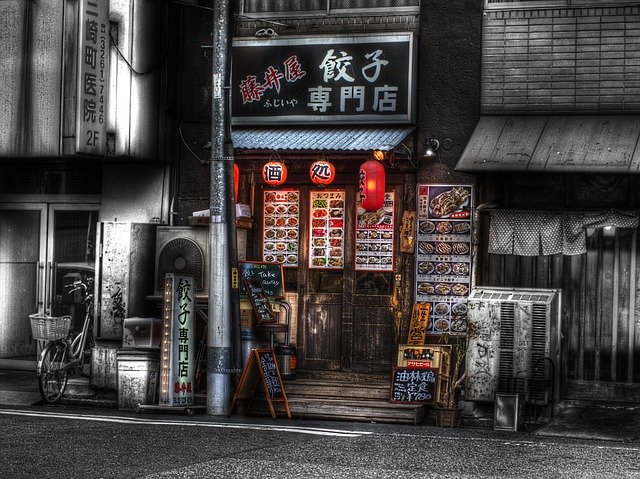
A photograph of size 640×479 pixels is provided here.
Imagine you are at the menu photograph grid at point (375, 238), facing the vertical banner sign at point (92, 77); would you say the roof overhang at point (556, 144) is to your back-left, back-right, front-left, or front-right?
back-left

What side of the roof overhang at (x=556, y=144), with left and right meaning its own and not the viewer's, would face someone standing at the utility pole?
right

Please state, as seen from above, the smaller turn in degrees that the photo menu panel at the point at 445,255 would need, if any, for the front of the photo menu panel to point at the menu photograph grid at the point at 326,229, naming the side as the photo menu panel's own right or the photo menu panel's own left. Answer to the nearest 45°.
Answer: approximately 90° to the photo menu panel's own right

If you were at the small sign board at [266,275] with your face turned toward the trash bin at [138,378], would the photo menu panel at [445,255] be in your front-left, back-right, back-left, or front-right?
back-left

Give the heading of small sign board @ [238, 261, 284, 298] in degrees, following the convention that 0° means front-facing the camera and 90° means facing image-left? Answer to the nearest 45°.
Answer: approximately 0°

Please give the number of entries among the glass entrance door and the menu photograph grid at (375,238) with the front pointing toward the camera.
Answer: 2

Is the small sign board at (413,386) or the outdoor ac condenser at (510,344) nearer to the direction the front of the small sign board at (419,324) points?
the small sign board

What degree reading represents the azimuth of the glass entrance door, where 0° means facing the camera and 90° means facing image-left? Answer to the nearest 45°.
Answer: approximately 0°
